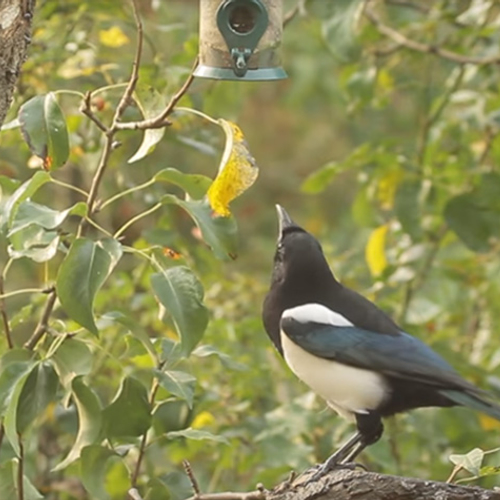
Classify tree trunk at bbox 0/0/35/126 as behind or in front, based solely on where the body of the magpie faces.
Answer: in front

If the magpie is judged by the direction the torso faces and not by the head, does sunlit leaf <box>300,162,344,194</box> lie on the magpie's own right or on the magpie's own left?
on the magpie's own right

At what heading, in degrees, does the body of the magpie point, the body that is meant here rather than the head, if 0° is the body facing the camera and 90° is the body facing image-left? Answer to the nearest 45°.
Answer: approximately 90°

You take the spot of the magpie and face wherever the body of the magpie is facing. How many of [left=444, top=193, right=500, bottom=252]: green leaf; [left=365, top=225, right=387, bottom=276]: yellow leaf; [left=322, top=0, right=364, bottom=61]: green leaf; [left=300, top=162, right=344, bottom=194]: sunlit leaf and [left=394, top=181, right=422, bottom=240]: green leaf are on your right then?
5

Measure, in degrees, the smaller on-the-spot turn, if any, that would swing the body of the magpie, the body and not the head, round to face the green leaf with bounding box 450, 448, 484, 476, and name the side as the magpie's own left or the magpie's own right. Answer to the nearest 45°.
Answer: approximately 135° to the magpie's own left

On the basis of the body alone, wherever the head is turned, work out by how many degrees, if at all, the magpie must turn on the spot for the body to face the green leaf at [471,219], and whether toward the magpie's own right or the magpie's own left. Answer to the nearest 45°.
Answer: approximately 90° to the magpie's own right

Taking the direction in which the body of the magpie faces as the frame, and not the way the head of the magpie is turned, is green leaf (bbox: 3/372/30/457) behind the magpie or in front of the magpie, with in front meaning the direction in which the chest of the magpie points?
in front

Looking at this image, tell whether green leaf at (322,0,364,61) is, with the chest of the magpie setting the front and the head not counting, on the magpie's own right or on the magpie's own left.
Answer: on the magpie's own right

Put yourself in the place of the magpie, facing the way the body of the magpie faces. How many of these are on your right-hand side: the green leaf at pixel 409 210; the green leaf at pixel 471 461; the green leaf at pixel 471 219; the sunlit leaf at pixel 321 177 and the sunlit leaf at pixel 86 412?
3
